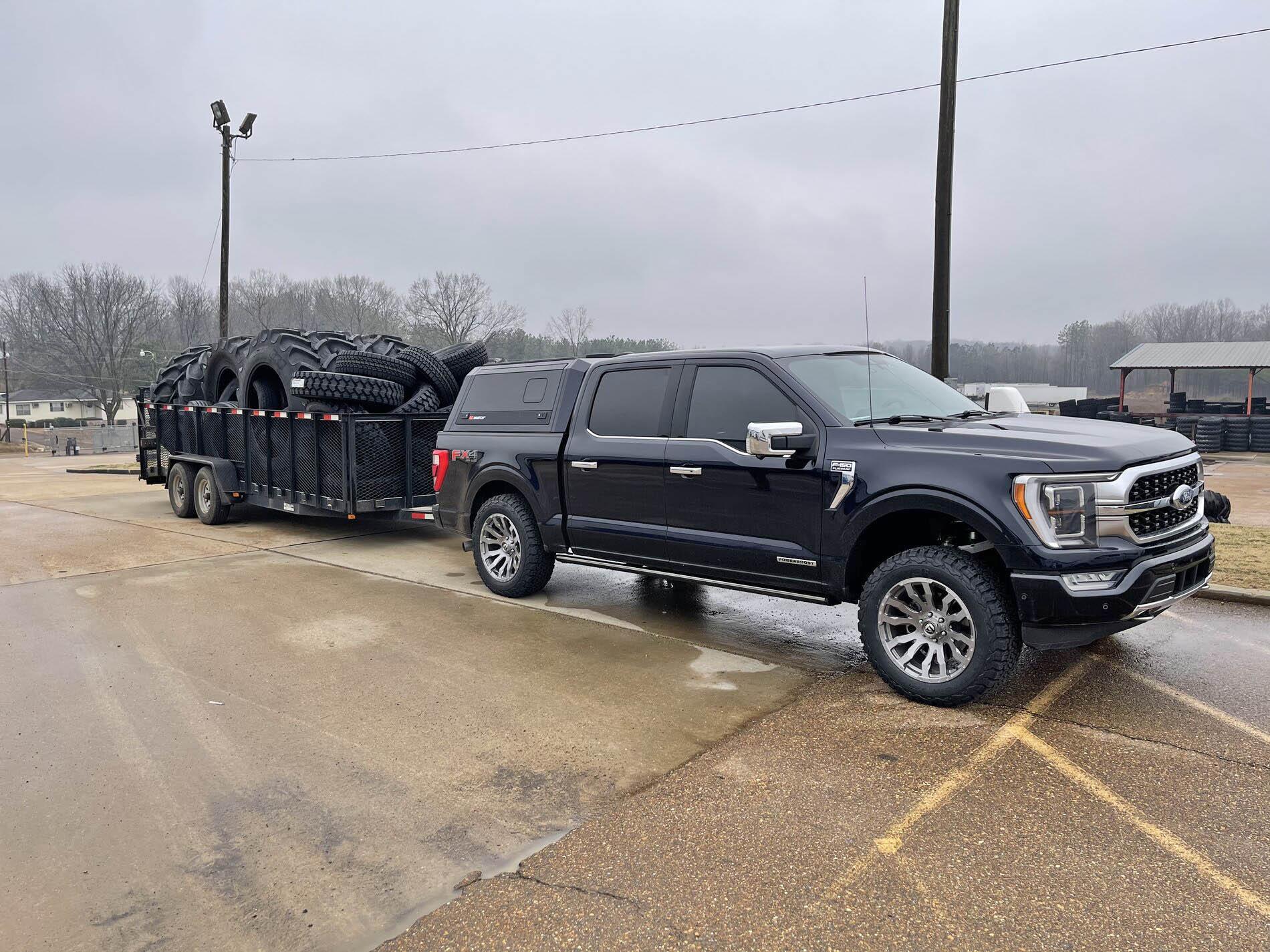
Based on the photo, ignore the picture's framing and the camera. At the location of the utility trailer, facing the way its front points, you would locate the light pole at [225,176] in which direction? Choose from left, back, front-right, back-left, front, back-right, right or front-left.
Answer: back-left

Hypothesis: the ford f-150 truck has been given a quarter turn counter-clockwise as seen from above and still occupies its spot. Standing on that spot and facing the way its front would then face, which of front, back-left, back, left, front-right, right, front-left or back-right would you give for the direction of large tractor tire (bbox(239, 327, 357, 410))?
left

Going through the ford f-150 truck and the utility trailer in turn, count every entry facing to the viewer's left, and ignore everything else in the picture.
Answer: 0

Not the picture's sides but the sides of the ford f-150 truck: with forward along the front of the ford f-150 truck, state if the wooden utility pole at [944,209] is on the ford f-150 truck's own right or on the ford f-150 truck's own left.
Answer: on the ford f-150 truck's own left

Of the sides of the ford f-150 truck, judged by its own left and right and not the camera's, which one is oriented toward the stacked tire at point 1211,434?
left

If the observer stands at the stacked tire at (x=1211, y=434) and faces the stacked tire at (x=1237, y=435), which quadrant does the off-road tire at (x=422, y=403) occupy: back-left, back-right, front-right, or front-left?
back-right

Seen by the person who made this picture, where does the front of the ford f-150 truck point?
facing the viewer and to the right of the viewer
